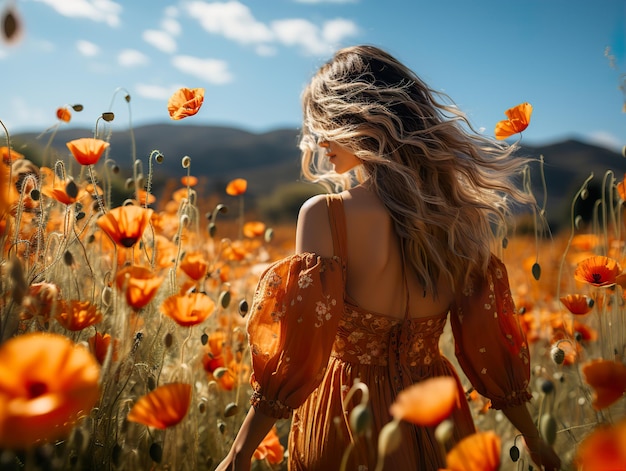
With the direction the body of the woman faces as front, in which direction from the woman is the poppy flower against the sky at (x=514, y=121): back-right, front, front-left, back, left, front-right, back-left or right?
front-right

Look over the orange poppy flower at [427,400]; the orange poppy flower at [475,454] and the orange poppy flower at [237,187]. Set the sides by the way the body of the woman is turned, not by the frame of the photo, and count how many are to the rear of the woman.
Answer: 2

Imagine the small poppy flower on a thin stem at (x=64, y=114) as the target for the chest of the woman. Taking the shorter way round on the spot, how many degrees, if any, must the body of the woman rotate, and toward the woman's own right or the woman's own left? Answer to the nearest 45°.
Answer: approximately 90° to the woman's own left

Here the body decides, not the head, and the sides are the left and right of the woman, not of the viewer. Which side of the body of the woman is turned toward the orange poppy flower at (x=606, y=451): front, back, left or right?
back

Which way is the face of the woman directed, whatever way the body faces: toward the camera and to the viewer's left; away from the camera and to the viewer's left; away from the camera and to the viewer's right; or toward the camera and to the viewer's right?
away from the camera and to the viewer's left

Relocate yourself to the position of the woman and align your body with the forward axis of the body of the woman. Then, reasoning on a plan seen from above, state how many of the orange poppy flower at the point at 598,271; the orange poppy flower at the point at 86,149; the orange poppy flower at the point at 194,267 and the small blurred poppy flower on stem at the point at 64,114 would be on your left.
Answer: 3

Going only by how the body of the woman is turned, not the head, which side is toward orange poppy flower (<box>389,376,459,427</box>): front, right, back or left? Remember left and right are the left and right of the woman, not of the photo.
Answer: back

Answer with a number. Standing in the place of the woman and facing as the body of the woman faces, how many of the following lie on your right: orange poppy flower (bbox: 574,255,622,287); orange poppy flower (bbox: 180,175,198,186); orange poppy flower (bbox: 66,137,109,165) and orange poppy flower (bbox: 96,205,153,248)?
1

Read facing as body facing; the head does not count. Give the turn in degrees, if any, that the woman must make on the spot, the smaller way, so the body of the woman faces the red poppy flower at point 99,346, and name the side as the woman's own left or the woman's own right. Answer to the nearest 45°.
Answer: approximately 135° to the woman's own left

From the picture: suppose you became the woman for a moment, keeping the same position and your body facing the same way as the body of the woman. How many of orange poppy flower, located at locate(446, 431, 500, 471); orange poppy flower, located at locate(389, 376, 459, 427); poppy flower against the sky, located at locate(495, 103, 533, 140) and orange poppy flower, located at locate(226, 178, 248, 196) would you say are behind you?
2

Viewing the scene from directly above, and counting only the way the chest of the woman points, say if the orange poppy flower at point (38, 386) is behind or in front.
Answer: behind

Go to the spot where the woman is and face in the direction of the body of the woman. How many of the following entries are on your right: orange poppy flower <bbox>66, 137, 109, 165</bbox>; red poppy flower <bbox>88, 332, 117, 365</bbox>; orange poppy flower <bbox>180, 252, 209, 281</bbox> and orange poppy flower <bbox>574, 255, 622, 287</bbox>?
1

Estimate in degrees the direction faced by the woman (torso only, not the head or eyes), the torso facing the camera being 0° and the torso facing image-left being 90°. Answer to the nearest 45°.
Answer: approximately 180°

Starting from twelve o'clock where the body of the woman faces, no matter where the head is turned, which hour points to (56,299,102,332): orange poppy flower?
The orange poppy flower is roughly at 8 o'clock from the woman.

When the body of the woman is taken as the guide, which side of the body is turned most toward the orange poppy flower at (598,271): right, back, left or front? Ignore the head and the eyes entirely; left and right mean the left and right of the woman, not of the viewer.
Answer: right

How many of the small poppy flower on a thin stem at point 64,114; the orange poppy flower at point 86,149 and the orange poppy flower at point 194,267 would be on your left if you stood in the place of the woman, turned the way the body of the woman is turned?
3
